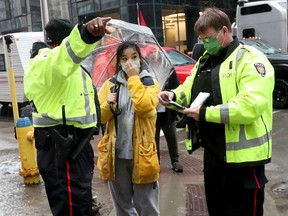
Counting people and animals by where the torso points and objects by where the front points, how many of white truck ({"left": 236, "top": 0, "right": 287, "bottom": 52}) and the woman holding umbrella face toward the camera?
1

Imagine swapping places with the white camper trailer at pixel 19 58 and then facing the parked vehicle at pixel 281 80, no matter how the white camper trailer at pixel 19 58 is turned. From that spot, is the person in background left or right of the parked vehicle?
right
